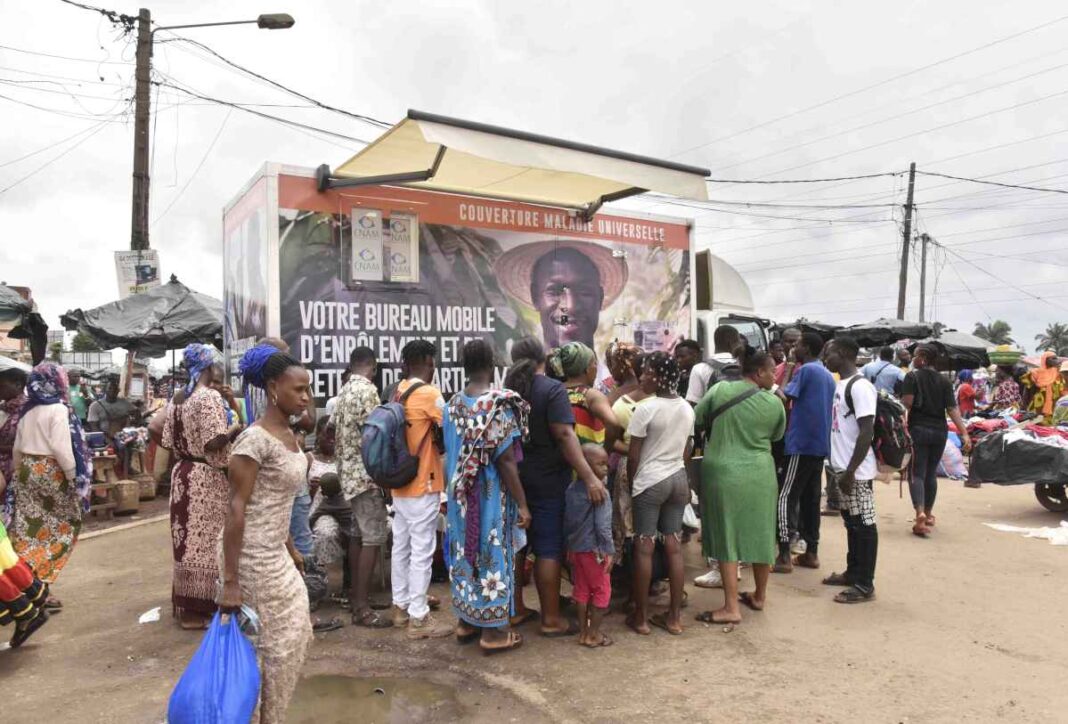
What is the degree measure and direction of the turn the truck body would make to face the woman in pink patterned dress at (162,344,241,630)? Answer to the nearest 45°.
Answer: approximately 180°

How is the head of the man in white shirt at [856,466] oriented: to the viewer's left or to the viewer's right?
to the viewer's left

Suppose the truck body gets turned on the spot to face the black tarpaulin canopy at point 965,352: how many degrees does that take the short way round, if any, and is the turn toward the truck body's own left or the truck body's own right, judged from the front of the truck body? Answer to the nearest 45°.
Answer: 0° — it already faces it

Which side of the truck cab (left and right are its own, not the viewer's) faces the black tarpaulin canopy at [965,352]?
front

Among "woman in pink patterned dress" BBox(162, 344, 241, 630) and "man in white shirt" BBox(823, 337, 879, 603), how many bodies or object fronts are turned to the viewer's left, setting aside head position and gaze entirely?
1

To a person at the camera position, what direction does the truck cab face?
facing away from the viewer and to the right of the viewer

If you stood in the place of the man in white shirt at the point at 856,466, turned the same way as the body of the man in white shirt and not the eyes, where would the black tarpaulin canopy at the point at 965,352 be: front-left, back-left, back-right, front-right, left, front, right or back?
right

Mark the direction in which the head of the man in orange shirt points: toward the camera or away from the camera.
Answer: away from the camera

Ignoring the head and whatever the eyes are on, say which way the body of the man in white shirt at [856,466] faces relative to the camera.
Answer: to the viewer's left

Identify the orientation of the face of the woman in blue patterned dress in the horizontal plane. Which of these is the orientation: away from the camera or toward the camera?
away from the camera

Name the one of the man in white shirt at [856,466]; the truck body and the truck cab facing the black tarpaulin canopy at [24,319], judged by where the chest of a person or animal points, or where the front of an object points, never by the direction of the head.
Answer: the man in white shirt

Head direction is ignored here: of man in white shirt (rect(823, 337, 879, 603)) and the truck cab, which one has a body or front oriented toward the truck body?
the man in white shirt

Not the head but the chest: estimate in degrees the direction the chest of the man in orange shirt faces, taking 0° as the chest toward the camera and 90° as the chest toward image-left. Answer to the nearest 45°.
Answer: approximately 225°

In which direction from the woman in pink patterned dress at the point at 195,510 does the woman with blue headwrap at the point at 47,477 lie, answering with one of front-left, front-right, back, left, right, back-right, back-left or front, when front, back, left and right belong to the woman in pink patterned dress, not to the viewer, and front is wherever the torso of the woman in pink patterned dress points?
left

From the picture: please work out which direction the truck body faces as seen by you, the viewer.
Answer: facing away from the viewer and to the right of the viewer

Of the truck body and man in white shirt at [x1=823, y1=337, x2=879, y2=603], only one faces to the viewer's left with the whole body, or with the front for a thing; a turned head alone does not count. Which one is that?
the man in white shirt
